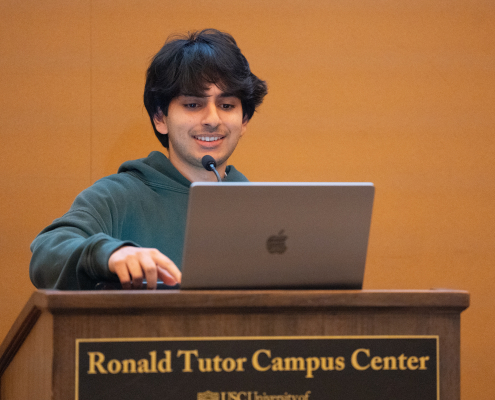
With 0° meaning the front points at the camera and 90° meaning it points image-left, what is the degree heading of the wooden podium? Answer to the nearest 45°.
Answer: approximately 0°

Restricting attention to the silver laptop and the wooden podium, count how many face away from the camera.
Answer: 1

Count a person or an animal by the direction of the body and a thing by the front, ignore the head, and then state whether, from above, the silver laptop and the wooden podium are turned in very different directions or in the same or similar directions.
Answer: very different directions

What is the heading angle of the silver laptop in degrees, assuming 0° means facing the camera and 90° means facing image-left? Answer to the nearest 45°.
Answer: approximately 180°

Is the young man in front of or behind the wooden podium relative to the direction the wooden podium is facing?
behind

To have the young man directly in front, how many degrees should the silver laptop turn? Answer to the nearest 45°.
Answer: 0° — it already faces them
